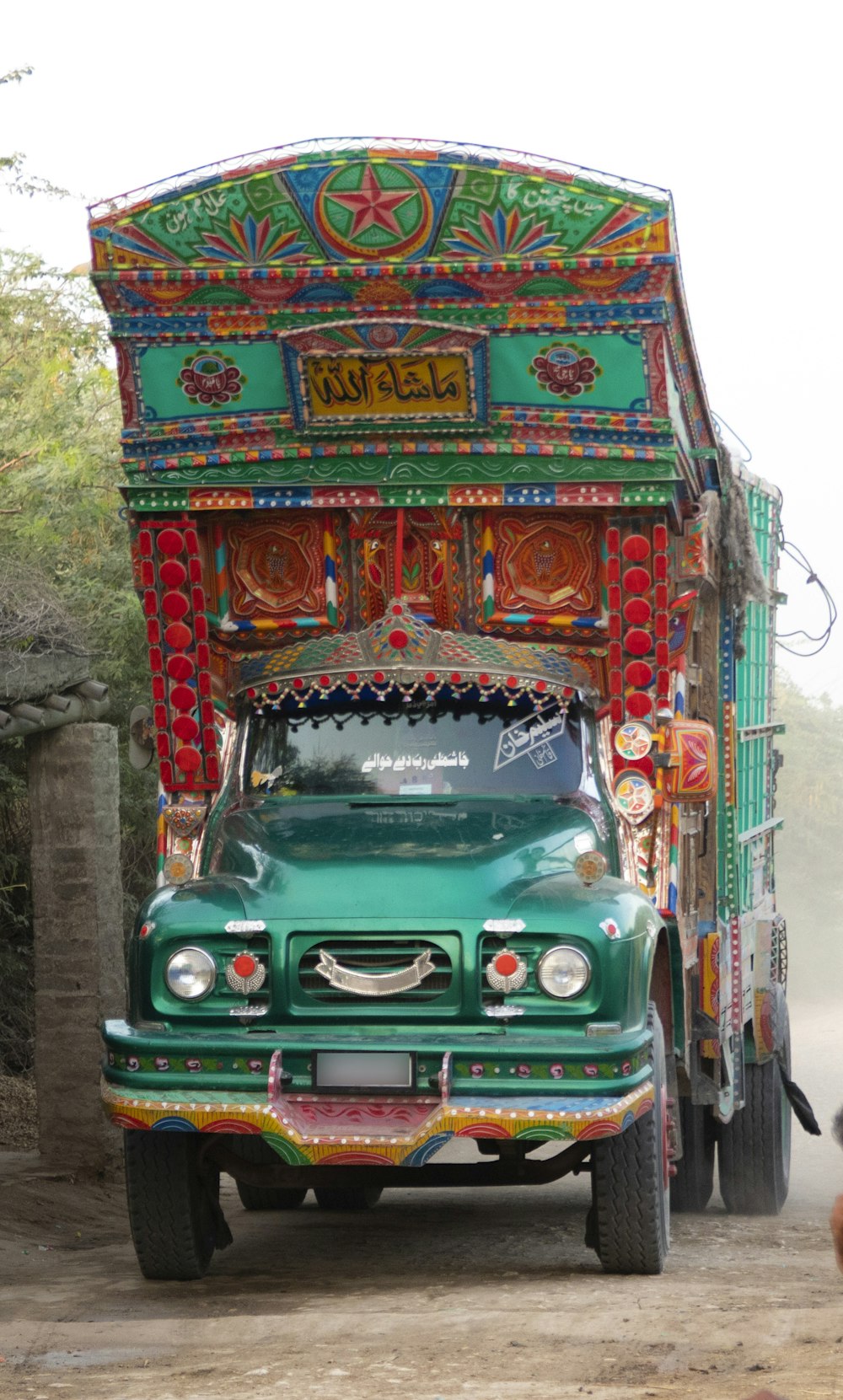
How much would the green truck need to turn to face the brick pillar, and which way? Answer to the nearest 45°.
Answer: approximately 135° to its right

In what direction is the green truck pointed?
toward the camera
